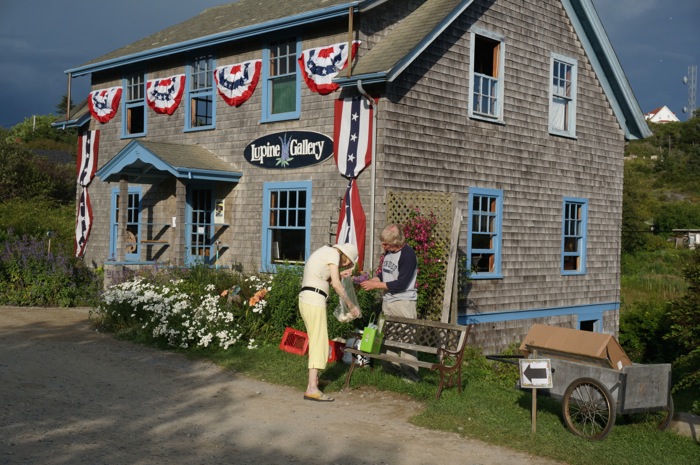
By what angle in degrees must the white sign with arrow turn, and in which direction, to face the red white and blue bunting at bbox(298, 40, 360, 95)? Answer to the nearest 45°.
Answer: approximately 135° to its right

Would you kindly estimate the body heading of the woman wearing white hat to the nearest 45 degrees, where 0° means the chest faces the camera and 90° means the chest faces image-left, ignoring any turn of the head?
approximately 270°

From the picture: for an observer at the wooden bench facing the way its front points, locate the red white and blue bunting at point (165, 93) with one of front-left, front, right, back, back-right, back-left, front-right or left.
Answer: right

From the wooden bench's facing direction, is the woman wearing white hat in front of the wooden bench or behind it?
in front

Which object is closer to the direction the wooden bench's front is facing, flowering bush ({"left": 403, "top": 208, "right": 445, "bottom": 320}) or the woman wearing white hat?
the woman wearing white hat

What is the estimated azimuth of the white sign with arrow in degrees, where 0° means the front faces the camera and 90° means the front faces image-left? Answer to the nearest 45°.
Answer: approximately 0°

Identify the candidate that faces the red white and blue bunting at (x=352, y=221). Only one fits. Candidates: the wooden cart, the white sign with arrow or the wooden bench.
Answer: the wooden cart

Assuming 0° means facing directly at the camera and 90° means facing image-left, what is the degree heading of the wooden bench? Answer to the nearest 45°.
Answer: approximately 45°

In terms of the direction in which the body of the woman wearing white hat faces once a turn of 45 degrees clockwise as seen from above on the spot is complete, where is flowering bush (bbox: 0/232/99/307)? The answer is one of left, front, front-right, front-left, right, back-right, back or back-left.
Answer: back

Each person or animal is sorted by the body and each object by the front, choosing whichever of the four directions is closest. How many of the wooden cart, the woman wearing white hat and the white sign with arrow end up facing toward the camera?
1

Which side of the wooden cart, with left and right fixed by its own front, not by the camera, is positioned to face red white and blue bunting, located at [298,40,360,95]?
front

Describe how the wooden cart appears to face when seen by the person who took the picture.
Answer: facing away from the viewer and to the left of the viewer
